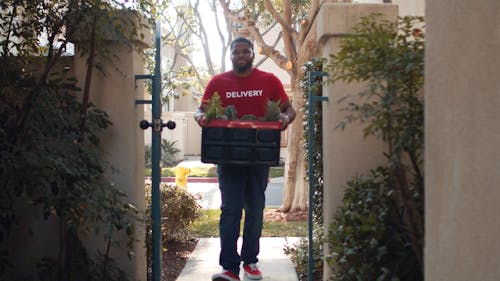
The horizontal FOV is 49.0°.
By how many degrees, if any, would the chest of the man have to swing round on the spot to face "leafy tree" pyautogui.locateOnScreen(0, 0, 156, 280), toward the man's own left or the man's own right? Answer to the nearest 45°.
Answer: approximately 45° to the man's own right

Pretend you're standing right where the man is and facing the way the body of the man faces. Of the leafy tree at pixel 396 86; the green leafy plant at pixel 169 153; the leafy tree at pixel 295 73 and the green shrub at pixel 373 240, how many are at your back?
2

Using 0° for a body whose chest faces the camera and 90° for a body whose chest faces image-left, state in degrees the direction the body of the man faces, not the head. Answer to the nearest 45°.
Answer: approximately 0°

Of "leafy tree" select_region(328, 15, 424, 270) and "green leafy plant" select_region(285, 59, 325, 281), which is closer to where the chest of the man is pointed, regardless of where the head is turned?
the leafy tree

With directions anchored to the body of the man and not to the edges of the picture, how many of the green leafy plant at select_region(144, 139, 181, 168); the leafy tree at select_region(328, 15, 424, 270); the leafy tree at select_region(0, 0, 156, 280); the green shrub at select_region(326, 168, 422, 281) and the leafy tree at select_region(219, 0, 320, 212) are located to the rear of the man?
2

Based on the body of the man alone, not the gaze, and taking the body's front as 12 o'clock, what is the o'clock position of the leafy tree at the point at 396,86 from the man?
The leafy tree is roughly at 11 o'clock from the man.

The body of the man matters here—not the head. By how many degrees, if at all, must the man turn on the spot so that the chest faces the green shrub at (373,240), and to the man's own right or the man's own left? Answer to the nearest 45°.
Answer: approximately 45° to the man's own left

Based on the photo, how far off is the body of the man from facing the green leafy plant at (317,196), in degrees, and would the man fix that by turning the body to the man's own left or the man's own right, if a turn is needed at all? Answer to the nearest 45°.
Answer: approximately 135° to the man's own left
